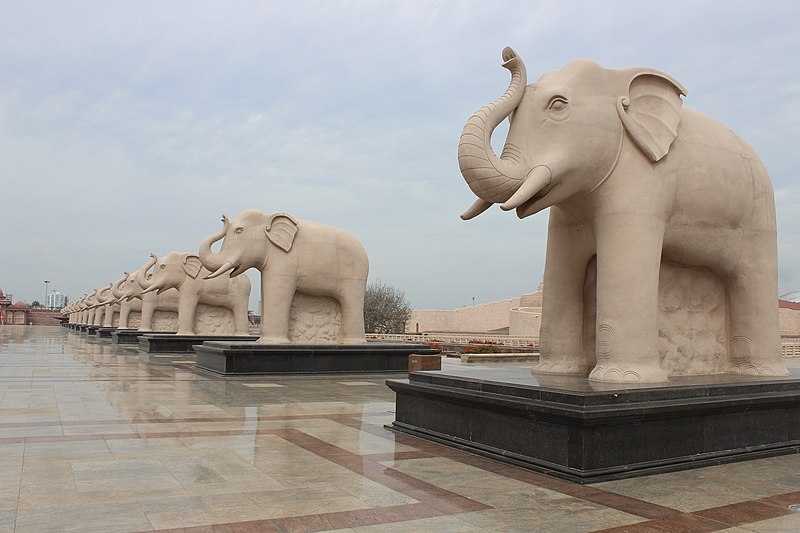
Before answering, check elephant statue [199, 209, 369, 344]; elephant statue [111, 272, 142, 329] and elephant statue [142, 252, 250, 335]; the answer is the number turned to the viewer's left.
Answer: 3

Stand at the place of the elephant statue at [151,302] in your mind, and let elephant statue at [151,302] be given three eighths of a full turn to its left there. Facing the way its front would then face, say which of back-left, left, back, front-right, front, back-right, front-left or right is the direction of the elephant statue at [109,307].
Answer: back-left

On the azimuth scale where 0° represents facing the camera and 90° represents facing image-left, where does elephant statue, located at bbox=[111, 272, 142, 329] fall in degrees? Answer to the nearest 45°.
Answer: approximately 90°

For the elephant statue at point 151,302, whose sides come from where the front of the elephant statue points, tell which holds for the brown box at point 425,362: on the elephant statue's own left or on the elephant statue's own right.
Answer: on the elephant statue's own left

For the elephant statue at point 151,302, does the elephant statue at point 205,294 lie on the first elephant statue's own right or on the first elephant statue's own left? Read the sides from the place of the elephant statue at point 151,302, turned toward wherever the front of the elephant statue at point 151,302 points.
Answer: on the first elephant statue's own left

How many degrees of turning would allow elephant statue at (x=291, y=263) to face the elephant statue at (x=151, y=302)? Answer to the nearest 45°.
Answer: approximately 90° to its right

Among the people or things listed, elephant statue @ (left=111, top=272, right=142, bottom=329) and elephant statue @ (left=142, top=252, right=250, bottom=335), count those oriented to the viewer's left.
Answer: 2

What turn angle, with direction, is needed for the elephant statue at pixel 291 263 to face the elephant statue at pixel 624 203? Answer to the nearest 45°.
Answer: approximately 90° to its left

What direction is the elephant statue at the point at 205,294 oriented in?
to the viewer's left

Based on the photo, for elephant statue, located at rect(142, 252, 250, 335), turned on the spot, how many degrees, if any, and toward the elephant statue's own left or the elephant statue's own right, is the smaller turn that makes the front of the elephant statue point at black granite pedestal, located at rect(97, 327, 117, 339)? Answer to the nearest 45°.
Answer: approximately 90° to the elephant statue's own right

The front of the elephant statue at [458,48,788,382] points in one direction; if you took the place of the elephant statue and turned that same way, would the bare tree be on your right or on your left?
on your right

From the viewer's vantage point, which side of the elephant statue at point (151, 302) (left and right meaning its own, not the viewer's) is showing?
left

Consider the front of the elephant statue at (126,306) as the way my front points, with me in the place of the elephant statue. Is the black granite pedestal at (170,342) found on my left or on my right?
on my left

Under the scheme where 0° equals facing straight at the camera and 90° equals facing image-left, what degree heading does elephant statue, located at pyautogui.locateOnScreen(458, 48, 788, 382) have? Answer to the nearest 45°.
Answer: approximately 45°

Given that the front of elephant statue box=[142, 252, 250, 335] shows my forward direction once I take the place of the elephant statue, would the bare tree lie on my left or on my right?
on my right

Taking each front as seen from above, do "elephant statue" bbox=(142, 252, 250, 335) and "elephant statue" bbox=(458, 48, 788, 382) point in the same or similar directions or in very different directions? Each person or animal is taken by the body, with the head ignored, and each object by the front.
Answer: same or similar directions

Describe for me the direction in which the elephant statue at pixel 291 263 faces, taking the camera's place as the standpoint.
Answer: facing to the left of the viewer
